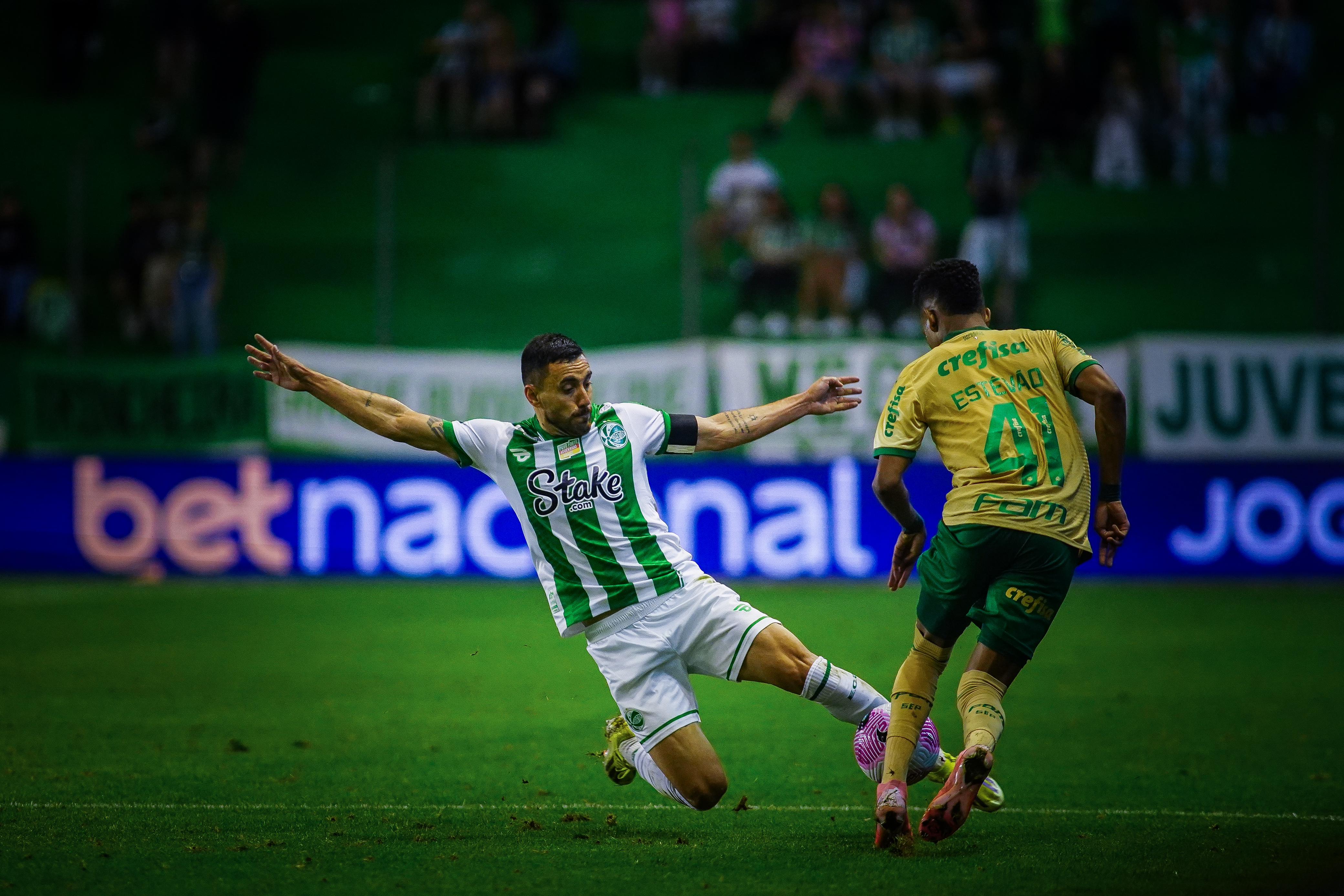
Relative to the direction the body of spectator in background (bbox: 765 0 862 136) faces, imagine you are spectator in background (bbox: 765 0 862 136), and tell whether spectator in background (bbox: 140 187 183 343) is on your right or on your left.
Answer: on your right

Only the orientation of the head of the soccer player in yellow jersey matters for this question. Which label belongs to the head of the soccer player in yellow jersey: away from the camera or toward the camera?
away from the camera

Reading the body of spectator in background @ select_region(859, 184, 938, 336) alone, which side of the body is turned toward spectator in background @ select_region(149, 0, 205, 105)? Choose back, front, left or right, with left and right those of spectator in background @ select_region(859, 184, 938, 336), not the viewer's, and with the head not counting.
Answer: right

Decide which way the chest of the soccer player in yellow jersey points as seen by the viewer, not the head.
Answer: away from the camera

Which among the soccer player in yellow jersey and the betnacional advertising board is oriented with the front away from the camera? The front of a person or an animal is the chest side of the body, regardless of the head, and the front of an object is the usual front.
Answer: the soccer player in yellow jersey

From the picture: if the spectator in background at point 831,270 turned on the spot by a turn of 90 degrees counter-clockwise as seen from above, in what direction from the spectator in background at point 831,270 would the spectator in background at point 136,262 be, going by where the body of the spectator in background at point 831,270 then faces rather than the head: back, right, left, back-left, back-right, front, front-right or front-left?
back

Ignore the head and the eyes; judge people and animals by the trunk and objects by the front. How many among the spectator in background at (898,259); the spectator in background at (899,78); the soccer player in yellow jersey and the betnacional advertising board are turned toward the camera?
3

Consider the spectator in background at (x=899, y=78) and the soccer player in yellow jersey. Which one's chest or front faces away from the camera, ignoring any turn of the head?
the soccer player in yellow jersey

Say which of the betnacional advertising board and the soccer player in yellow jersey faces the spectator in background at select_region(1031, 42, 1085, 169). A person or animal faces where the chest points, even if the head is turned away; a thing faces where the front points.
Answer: the soccer player in yellow jersey

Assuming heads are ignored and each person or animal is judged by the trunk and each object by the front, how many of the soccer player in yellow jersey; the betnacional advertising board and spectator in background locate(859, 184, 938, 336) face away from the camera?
1

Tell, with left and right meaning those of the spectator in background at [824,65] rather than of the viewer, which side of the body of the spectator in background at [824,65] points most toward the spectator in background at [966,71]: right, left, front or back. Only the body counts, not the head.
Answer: left
